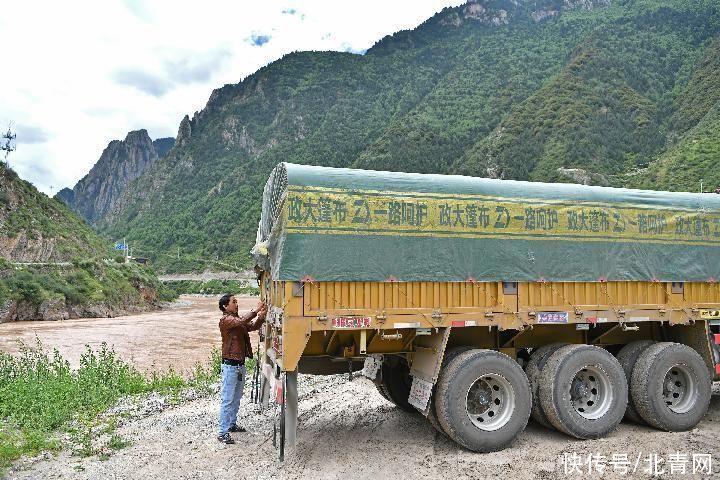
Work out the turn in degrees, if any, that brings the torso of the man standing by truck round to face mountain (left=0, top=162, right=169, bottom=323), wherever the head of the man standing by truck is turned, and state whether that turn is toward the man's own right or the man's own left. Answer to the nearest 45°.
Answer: approximately 90° to the man's own left

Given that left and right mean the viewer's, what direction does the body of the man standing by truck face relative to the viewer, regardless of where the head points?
facing to the right of the viewer

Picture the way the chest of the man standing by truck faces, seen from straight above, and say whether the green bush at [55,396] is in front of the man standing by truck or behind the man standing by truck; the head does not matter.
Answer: behind

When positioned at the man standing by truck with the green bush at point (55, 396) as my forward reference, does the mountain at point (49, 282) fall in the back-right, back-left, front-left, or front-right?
front-right
